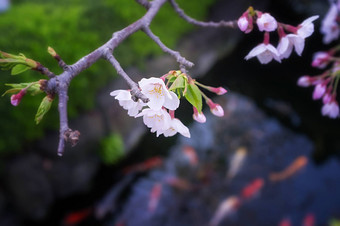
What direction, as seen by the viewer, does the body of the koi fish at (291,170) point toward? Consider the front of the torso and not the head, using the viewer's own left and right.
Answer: facing away from the viewer and to the right of the viewer

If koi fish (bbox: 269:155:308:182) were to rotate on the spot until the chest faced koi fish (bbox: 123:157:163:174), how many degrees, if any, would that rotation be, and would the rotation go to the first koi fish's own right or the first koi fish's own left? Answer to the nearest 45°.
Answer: approximately 135° to the first koi fish's own left

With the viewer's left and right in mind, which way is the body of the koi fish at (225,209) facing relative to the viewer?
facing away from the viewer and to the right of the viewer
